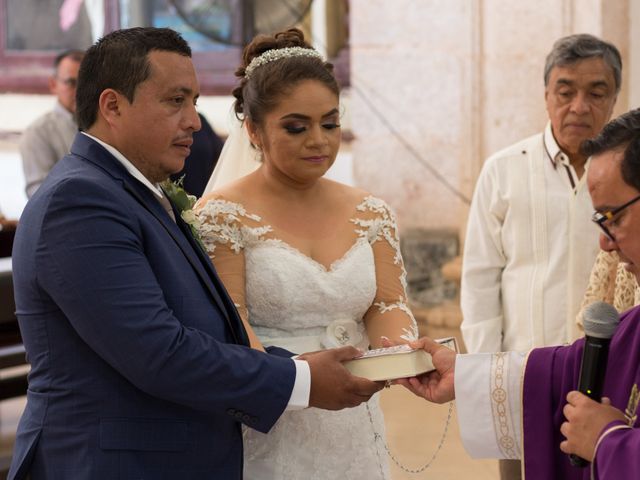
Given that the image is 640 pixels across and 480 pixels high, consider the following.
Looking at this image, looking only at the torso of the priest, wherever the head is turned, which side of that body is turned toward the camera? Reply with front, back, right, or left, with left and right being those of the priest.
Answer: left

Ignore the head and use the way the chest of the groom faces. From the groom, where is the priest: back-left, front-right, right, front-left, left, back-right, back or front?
front

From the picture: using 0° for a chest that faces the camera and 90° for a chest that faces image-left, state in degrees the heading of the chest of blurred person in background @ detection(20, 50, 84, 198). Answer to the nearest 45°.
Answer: approximately 315°

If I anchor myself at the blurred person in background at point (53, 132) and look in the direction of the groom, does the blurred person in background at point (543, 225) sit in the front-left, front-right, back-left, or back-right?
front-left

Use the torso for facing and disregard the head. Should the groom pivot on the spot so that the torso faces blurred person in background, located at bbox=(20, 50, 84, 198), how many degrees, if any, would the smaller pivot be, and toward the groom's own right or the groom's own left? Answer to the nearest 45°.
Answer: approximately 90° to the groom's own left

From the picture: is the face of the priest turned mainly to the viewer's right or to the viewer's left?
to the viewer's left

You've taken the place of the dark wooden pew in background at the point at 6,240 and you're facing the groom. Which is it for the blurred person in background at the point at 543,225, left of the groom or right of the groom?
left

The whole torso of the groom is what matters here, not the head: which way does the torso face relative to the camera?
to the viewer's right

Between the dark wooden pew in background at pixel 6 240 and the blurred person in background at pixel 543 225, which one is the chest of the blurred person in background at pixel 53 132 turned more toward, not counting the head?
the blurred person in background

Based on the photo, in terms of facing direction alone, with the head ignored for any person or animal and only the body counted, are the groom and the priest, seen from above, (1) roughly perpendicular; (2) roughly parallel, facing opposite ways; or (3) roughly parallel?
roughly parallel, facing opposite ways

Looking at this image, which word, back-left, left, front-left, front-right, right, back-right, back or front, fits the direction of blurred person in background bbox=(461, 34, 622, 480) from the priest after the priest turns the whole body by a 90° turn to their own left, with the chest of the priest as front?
back

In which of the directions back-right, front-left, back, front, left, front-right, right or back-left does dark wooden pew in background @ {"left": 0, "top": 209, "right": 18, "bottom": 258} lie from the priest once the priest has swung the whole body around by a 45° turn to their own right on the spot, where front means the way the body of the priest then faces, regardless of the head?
front

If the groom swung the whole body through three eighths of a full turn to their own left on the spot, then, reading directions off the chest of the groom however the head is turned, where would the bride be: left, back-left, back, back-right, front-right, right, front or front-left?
right

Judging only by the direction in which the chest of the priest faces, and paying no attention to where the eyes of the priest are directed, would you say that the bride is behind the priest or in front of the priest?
in front

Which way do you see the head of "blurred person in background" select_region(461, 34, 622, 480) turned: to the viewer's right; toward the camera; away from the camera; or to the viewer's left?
toward the camera

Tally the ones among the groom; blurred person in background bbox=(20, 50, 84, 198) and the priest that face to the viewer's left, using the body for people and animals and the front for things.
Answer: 1
